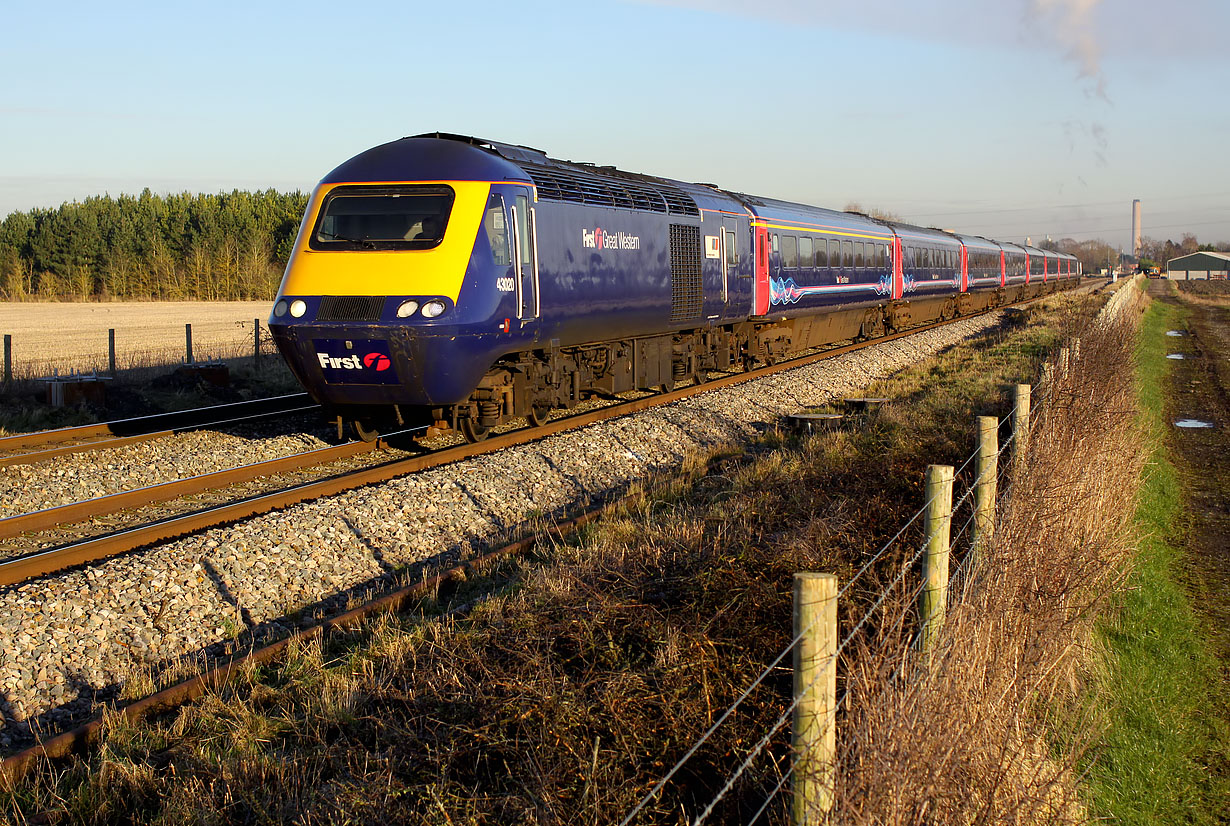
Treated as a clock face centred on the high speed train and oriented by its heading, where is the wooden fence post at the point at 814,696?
The wooden fence post is roughly at 10 o'clock from the high speed train.

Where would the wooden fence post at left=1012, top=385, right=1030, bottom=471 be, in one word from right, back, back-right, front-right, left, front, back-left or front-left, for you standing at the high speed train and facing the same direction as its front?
left

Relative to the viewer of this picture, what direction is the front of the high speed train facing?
facing the viewer and to the left of the viewer

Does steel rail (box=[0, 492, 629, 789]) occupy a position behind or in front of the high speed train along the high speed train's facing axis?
in front

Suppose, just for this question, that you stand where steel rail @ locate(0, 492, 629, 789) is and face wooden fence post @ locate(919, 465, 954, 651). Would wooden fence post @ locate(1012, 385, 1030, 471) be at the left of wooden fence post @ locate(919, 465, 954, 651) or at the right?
left

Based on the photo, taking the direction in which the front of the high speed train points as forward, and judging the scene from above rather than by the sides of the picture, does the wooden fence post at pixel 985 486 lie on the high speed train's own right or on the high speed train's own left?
on the high speed train's own left

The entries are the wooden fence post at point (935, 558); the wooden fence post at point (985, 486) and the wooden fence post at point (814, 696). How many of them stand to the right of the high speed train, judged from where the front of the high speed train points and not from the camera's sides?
0

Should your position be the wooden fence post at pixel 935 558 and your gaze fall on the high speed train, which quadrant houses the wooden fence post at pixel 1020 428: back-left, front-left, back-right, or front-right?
front-right

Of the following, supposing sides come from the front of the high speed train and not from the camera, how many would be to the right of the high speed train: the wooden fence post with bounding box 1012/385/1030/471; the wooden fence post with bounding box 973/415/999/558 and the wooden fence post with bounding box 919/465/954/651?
0

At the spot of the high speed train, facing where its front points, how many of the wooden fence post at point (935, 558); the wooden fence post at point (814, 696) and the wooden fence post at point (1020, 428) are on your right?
0
